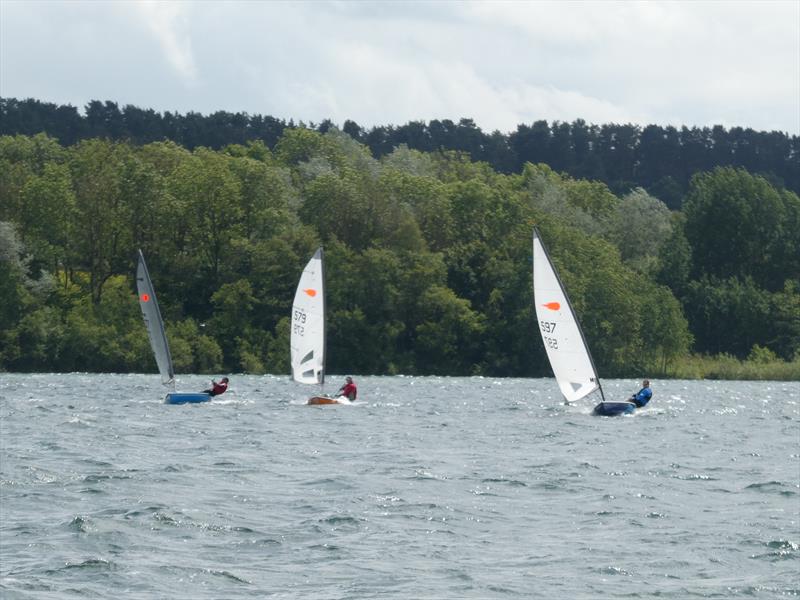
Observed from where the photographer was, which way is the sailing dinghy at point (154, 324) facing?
facing the viewer and to the left of the viewer

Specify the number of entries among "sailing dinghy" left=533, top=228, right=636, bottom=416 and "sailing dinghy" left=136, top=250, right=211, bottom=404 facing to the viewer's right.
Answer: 0

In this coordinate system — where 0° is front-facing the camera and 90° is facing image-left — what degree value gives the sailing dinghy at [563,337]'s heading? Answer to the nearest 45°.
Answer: approximately 45°

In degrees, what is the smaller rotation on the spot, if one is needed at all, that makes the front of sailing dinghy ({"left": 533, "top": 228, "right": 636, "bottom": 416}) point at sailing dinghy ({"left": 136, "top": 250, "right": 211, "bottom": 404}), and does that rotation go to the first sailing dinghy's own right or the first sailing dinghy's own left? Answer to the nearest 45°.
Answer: approximately 45° to the first sailing dinghy's own right

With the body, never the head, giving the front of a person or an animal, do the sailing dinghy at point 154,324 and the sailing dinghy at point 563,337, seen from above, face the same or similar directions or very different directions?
same or similar directions

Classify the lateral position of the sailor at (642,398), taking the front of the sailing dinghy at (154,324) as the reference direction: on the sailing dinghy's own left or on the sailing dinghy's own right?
on the sailing dinghy's own left

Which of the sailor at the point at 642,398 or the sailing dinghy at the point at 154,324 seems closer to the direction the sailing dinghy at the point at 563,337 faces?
the sailing dinghy
